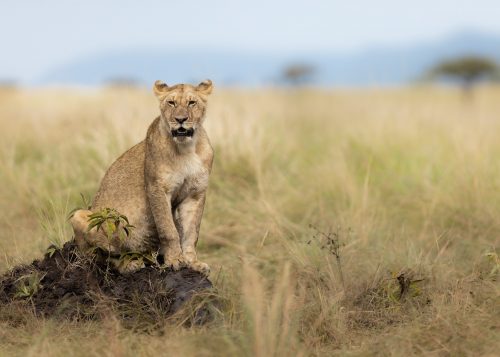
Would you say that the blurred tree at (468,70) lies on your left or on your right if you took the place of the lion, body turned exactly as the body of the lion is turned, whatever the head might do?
on your left

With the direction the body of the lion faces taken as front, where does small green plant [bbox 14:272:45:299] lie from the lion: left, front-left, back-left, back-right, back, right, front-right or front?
back-right

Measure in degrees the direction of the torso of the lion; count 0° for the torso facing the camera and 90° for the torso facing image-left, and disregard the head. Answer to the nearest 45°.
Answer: approximately 315°
